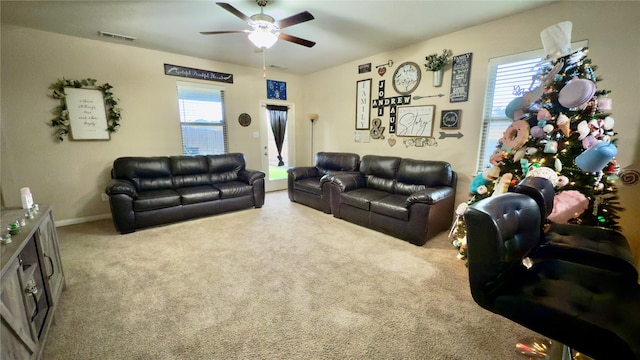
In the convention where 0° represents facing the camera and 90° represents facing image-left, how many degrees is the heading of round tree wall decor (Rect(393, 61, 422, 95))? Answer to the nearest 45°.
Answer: approximately 45°

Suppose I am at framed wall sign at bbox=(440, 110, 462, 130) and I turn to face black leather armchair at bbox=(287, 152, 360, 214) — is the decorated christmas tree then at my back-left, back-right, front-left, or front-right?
back-left

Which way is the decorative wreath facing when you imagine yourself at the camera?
facing the viewer and to the right of the viewer

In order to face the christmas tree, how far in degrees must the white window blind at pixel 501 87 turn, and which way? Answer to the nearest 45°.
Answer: approximately 90° to its left

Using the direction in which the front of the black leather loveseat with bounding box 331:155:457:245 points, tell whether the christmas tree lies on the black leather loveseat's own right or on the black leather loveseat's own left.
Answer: on the black leather loveseat's own left
